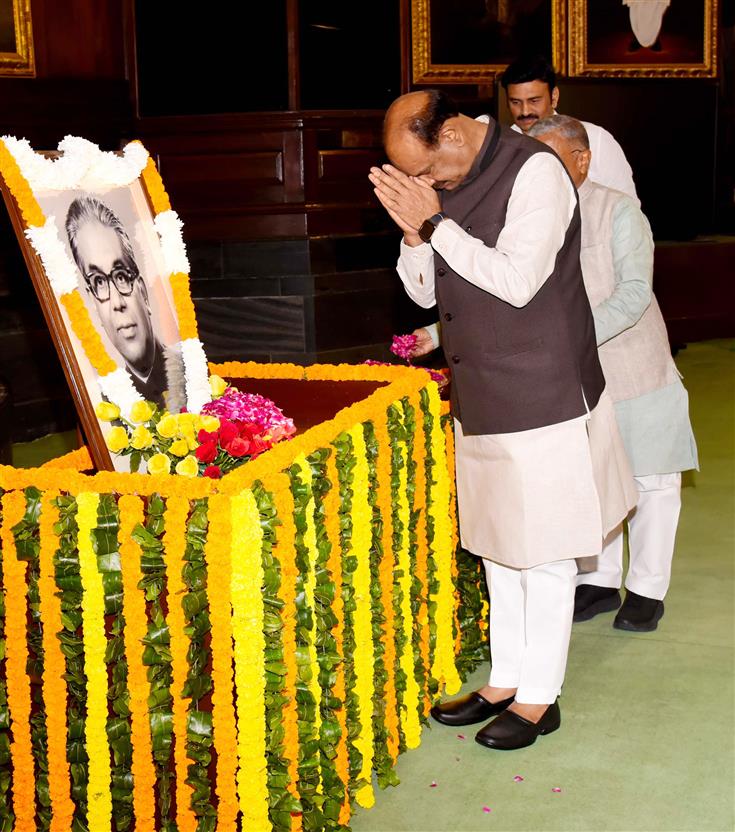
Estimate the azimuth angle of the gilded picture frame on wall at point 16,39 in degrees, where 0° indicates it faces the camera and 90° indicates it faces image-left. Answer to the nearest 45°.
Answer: approximately 0°

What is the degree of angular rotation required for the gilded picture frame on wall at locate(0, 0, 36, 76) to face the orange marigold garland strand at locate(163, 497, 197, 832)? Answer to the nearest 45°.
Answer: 0° — it already faces it

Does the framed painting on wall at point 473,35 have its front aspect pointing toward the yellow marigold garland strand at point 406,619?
yes

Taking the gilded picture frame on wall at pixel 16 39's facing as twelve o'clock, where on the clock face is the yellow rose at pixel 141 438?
The yellow rose is roughly at 12 o'clock from the gilded picture frame on wall.

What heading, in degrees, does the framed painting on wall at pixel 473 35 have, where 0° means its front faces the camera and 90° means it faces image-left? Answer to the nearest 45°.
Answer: approximately 0°

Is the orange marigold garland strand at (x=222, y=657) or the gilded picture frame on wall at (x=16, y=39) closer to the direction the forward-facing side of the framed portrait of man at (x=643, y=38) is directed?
the orange marigold garland strand

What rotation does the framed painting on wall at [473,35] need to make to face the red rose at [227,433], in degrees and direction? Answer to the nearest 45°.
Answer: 0° — it already faces it

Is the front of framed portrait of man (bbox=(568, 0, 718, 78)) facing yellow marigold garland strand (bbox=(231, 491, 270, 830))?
yes

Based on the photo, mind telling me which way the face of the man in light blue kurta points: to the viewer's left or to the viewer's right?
to the viewer's left

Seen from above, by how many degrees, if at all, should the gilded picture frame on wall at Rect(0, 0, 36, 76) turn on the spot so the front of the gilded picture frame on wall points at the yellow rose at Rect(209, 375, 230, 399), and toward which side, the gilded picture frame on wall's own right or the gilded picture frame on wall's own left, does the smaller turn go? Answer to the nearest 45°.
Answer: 0° — it already faces it
